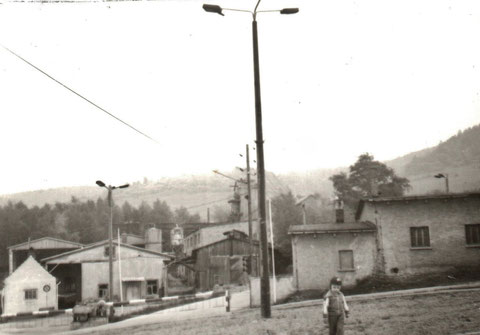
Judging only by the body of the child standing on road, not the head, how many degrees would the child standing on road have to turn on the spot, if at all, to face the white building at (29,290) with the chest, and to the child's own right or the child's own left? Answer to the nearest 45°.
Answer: approximately 135° to the child's own right

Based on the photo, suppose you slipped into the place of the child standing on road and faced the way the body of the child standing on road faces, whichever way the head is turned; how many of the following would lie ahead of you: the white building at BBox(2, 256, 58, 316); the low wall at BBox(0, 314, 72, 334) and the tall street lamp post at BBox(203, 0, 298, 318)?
0

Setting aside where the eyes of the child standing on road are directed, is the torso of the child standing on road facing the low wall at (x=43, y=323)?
no

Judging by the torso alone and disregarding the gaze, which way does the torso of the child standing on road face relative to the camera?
toward the camera

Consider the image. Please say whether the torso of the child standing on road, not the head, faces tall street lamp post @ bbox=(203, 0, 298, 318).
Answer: no
